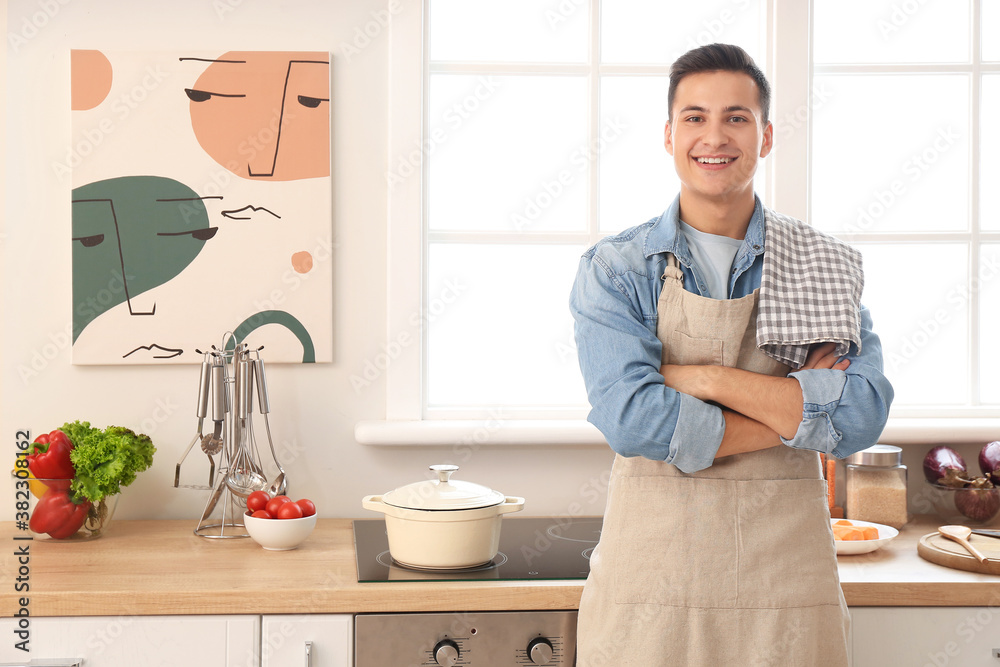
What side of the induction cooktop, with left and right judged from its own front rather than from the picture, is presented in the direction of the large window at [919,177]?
left

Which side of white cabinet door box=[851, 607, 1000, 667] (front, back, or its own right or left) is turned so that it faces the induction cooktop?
right

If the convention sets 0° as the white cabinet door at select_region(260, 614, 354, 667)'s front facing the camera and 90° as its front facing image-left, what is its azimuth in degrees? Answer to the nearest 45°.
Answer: approximately 0°

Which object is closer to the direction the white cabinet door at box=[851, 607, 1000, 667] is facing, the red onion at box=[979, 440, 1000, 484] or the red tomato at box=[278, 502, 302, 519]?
the red tomato

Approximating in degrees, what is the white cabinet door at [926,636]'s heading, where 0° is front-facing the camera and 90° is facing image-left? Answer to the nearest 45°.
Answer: approximately 0°

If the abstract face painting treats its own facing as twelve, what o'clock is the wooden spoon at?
The wooden spoon is roughly at 10 o'clock from the abstract face painting.
